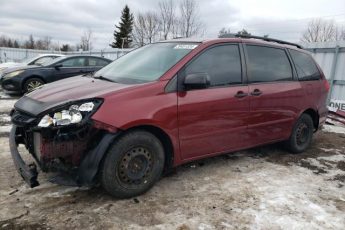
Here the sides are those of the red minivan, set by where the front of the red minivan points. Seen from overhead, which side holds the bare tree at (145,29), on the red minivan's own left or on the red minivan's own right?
on the red minivan's own right

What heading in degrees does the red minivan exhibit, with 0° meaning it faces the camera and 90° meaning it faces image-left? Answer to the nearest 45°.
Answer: approximately 45°

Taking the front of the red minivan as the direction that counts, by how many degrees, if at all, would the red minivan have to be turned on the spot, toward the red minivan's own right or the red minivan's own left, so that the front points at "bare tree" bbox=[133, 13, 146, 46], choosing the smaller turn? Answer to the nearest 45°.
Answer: approximately 135° to the red minivan's own right

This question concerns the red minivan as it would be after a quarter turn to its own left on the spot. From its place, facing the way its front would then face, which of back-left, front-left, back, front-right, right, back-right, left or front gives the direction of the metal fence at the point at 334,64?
left

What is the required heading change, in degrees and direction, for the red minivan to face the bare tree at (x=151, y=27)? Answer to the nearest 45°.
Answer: approximately 135° to its right

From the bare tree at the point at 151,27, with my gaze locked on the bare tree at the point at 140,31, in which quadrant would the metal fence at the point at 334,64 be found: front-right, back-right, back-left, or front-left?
back-left
